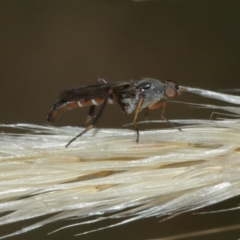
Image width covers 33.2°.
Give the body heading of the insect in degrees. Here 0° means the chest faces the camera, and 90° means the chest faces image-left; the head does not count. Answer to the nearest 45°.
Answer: approximately 270°
